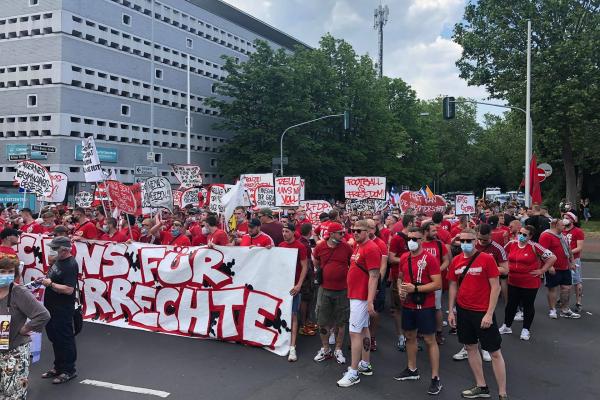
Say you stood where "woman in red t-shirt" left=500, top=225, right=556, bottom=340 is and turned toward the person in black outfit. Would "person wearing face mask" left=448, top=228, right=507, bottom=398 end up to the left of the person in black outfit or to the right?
left

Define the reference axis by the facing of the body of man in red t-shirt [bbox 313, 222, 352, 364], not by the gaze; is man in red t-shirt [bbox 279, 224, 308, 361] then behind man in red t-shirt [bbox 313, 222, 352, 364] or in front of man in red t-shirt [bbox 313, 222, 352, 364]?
behind

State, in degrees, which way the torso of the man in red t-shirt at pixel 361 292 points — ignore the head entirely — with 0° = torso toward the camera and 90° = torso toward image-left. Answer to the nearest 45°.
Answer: approximately 45°

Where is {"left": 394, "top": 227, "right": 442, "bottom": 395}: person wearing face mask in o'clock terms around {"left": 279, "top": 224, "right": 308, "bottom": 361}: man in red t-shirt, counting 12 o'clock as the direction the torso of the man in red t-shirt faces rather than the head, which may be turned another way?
The person wearing face mask is roughly at 9 o'clock from the man in red t-shirt.

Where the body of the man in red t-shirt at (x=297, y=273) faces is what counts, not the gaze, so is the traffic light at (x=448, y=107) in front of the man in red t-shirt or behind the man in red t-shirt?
behind

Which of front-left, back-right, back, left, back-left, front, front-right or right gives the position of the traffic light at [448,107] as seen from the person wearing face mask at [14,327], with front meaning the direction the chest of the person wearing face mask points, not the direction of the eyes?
back

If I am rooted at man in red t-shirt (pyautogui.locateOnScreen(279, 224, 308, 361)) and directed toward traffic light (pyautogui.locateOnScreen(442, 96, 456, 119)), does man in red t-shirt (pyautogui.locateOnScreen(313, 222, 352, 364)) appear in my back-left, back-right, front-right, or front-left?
back-right

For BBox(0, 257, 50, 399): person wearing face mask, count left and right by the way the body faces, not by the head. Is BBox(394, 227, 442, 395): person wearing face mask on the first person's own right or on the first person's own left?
on the first person's own left
